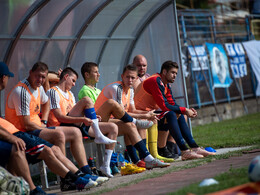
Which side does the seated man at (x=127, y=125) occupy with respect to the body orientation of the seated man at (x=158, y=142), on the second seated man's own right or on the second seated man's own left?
on the second seated man's own right

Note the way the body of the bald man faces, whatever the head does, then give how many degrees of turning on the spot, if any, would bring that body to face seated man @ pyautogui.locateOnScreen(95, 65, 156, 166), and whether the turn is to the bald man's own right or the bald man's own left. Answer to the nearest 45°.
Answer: approximately 45° to the bald man's own right

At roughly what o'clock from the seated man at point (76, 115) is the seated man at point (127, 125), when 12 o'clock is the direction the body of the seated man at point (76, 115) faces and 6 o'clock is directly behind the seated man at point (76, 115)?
the seated man at point (127, 125) is roughly at 10 o'clock from the seated man at point (76, 115).

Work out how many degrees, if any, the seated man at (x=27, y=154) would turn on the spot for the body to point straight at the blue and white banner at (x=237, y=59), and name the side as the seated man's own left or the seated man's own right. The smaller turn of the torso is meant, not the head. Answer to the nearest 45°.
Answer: approximately 45° to the seated man's own left

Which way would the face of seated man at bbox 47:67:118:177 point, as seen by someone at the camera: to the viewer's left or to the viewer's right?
to the viewer's right

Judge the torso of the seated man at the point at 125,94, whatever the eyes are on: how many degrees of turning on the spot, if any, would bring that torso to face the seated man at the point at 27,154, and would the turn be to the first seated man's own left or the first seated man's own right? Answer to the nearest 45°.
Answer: approximately 90° to the first seated man's own right

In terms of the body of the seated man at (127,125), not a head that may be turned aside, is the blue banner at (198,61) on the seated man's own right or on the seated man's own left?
on the seated man's own left

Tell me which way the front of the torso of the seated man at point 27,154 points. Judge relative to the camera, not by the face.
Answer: to the viewer's right

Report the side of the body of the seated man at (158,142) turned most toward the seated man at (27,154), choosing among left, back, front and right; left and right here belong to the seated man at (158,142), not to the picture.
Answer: right

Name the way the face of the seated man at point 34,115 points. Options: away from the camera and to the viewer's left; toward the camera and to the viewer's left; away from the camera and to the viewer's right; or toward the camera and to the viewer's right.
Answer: toward the camera and to the viewer's right

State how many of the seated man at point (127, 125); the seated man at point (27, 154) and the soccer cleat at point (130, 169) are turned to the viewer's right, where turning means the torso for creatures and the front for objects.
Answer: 3

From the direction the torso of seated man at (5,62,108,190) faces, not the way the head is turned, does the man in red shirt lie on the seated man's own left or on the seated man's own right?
on the seated man's own left

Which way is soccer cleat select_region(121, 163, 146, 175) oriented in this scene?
to the viewer's right

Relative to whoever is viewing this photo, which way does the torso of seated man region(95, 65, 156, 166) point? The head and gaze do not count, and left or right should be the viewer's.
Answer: facing the viewer and to the right of the viewer

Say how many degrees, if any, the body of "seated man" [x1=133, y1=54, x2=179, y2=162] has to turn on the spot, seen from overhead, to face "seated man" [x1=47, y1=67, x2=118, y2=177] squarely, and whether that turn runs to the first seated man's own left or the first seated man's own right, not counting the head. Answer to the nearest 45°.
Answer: approximately 90° to the first seated man's own right

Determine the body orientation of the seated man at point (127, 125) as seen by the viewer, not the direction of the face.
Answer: to the viewer's right
